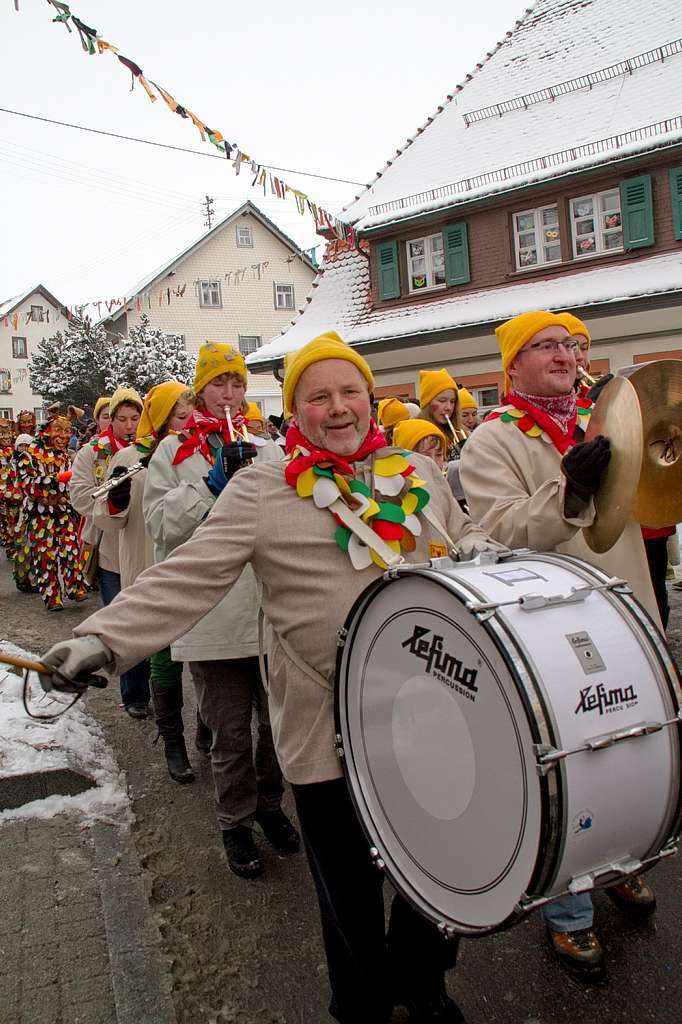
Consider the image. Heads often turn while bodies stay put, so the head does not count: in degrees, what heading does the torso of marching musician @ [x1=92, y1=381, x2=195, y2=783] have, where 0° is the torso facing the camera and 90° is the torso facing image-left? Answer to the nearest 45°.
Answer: approximately 315°

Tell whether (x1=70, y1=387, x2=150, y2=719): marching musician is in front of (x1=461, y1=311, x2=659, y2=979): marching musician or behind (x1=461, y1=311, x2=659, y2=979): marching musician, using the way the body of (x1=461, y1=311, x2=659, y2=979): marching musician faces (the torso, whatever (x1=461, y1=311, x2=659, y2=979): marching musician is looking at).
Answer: behind

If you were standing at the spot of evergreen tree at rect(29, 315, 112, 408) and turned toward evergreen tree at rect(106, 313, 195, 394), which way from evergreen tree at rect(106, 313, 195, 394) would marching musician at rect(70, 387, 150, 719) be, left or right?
right

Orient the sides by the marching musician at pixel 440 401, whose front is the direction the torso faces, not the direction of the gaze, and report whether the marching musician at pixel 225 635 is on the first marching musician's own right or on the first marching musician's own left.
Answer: on the first marching musician's own right

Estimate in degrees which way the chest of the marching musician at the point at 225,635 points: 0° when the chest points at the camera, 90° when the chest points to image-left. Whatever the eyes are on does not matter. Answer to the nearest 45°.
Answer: approximately 315°

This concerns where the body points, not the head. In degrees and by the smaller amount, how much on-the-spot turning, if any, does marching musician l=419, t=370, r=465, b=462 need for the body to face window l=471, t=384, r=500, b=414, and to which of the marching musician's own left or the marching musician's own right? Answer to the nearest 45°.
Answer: approximately 135° to the marching musician's own left

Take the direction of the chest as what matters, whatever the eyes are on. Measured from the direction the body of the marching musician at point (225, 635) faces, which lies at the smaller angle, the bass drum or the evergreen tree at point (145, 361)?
the bass drum

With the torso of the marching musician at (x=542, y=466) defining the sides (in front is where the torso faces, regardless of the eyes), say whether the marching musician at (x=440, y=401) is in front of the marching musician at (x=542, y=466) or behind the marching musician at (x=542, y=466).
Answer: behind
